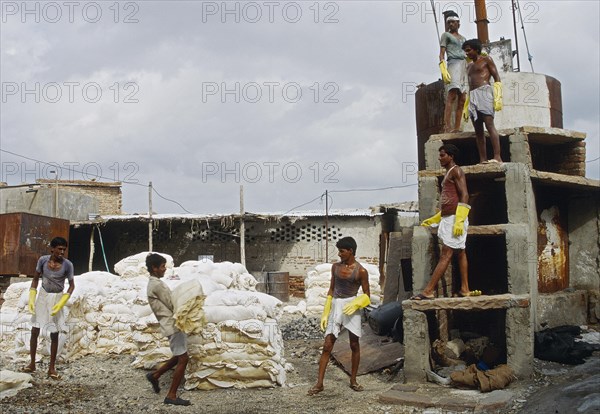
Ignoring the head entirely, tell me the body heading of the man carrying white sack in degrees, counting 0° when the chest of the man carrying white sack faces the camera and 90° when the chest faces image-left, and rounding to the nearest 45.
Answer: approximately 270°

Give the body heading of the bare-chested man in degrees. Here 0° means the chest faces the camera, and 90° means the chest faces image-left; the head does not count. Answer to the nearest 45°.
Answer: approximately 45°

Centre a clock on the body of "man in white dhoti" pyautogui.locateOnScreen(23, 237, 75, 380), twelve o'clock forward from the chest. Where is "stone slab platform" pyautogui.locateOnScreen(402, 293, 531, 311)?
The stone slab platform is roughly at 10 o'clock from the man in white dhoti.

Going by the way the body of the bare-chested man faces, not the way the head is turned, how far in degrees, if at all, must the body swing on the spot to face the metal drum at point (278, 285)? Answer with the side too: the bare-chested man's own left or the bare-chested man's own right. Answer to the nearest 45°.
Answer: approximately 90° to the bare-chested man's own right
